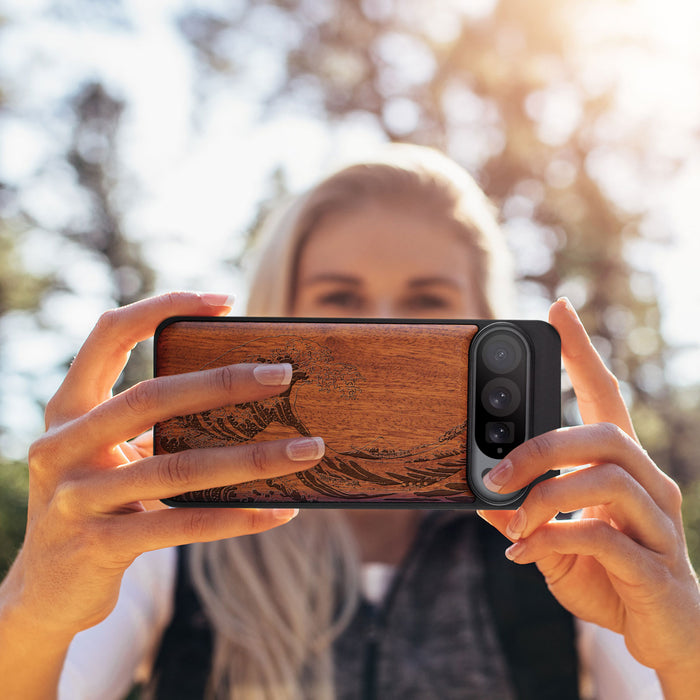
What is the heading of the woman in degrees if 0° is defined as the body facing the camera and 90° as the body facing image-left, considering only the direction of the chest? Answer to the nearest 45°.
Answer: approximately 0°
